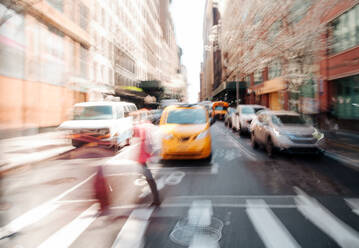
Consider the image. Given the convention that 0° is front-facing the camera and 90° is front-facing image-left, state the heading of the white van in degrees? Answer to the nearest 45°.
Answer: approximately 45°

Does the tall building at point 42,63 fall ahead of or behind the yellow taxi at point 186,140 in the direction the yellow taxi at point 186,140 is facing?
behind

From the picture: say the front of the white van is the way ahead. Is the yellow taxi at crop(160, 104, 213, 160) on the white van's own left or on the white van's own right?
on the white van's own left

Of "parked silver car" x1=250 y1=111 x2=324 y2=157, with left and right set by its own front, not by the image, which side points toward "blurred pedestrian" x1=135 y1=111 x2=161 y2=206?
right

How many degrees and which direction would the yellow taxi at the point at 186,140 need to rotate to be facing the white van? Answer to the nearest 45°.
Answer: approximately 135° to its right

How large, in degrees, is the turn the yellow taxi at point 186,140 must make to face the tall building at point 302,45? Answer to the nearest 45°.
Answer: approximately 135° to its left

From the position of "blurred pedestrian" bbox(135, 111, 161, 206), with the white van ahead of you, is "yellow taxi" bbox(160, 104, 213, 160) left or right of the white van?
right

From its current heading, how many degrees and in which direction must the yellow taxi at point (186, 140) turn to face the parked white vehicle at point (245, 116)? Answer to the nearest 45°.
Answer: approximately 135° to its left
